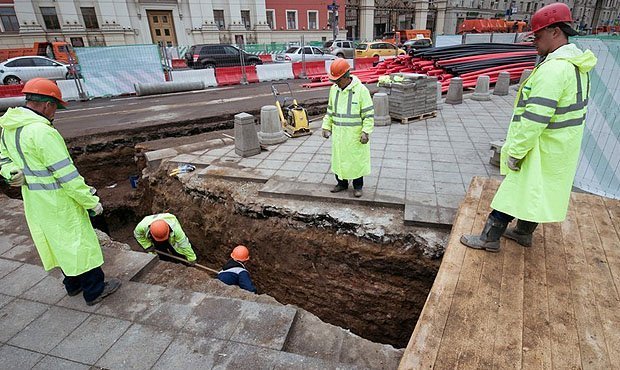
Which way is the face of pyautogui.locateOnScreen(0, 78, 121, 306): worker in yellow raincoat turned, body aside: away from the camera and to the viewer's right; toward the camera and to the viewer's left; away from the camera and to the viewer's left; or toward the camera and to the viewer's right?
away from the camera and to the viewer's right

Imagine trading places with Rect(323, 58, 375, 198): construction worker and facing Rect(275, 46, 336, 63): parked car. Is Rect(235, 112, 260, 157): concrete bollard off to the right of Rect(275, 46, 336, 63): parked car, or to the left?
left

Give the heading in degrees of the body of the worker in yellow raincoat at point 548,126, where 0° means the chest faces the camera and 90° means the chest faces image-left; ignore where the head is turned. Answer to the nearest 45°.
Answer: approximately 90°
